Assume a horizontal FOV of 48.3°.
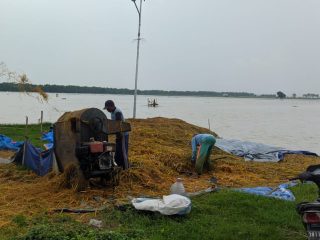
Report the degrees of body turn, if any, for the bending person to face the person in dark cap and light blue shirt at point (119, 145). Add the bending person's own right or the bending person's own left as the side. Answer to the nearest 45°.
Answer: approximately 45° to the bending person's own left

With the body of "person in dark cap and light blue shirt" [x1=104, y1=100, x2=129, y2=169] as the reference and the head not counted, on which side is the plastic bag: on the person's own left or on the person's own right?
on the person's own left

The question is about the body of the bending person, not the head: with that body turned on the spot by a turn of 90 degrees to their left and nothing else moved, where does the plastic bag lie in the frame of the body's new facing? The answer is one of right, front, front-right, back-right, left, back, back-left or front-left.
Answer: front

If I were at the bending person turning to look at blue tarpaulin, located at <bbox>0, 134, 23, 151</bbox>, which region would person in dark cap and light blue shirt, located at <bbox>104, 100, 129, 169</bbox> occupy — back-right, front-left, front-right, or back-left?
front-left

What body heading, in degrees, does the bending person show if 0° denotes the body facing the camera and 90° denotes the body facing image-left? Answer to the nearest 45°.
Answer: approximately 90°

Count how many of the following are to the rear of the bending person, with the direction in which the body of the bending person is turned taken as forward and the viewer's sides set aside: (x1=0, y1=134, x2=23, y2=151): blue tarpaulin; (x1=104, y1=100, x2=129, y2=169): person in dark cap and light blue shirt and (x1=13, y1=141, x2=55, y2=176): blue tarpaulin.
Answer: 0

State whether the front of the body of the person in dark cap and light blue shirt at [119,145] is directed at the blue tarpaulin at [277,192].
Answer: no

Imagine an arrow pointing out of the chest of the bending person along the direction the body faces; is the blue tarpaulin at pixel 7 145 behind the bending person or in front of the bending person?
in front

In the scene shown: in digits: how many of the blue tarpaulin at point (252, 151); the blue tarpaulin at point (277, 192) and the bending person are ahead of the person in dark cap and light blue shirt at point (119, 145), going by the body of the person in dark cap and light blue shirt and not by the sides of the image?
0

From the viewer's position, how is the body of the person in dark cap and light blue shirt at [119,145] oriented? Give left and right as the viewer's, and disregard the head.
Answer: facing to the left of the viewer

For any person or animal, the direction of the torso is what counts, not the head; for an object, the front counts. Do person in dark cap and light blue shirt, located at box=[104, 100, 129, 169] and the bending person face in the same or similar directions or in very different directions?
same or similar directions

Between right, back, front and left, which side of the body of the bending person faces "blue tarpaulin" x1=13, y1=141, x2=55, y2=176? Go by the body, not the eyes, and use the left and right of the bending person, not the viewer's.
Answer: front

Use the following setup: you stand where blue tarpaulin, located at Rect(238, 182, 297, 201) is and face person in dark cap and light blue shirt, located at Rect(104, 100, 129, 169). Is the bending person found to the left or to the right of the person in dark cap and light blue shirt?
right
